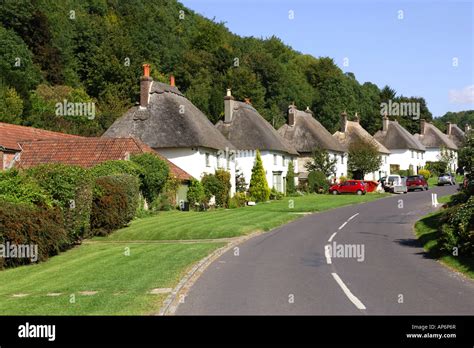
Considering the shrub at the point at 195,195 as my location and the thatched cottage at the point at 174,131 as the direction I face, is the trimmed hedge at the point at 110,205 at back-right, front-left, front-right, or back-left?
back-left

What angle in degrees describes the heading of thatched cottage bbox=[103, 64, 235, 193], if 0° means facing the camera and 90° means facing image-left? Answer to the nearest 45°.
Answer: approximately 315°

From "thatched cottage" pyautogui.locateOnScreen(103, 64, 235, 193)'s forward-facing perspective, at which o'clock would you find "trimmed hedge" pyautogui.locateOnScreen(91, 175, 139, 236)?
The trimmed hedge is roughly at 2 o'clock from the thatched cottage.
